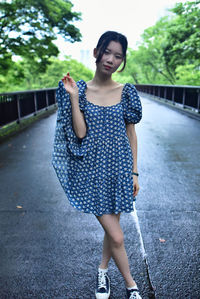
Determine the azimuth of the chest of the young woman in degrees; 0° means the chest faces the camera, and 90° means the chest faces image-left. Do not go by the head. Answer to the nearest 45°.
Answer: approximately 0°

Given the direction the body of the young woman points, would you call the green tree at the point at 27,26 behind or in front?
behind

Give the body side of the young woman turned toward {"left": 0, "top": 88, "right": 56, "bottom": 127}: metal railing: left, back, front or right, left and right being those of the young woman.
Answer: back

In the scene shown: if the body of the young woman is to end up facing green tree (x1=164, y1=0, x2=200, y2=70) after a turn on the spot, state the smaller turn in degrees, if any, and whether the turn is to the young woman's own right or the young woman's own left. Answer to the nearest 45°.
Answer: approximately 180°

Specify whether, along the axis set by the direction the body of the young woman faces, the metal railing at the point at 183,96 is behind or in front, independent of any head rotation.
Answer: behind
